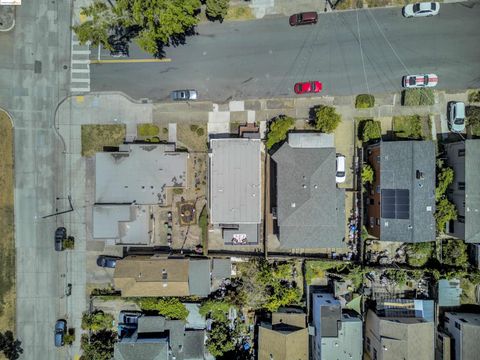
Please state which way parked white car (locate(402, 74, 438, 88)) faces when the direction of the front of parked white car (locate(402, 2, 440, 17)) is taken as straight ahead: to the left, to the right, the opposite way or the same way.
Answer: the opposite way

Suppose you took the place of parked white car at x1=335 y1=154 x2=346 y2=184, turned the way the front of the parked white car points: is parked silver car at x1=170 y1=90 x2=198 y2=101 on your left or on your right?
on your right

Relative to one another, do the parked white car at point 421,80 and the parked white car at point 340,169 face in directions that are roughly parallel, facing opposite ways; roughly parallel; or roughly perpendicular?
roughly perpendicular

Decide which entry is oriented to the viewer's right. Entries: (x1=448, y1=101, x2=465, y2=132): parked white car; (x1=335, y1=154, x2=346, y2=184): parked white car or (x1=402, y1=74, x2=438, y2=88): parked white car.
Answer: (x1=402, y1=74, x2=438, y2=88): parked white car

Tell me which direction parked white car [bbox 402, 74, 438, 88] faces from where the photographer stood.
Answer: facing to the right of the viewer

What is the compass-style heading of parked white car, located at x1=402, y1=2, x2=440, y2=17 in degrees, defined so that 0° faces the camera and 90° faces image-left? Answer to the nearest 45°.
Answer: approximately 90°

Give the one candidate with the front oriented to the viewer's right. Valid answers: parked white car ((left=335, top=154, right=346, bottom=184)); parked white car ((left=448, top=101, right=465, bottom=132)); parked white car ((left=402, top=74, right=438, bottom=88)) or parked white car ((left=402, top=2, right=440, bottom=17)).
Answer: parked white car ((left=402, top=74, right=438, bottom=88))

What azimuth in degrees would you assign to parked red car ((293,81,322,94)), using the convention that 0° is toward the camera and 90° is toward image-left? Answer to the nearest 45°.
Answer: approximately 270°
